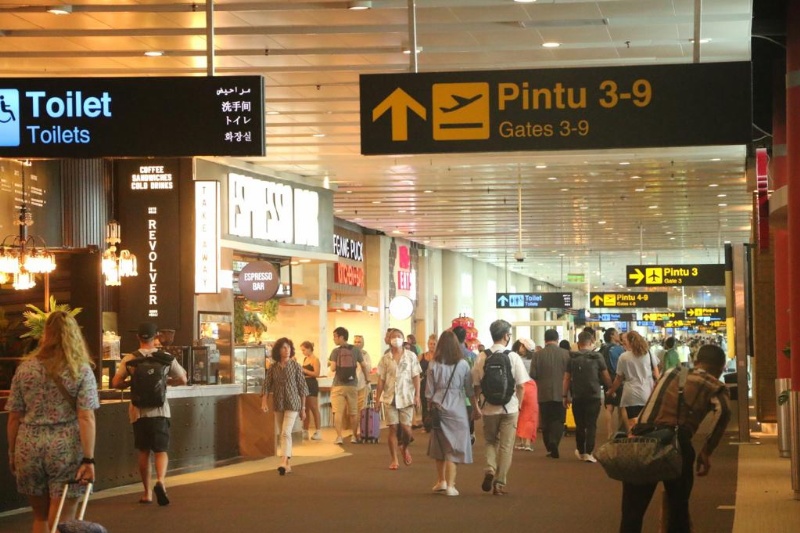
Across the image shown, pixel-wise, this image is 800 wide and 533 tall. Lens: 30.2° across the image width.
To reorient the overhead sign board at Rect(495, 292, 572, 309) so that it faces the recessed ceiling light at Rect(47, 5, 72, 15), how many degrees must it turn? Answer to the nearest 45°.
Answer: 0° — it already faces it

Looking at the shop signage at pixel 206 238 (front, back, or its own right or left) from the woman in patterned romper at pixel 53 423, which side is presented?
front

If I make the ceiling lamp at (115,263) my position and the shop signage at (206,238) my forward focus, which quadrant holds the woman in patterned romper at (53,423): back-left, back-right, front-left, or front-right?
back-right

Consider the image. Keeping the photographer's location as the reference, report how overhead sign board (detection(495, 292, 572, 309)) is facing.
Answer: facing the viewer

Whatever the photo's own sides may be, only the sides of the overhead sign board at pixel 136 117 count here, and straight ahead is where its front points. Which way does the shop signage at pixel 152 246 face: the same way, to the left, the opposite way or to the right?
the same way

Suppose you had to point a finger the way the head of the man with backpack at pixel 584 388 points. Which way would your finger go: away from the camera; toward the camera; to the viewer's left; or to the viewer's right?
away from the camera

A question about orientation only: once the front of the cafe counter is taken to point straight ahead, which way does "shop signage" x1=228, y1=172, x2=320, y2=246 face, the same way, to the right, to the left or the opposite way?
the same way

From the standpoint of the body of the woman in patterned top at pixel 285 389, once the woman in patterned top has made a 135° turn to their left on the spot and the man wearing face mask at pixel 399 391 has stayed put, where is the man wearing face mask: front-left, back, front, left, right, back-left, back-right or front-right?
front-right

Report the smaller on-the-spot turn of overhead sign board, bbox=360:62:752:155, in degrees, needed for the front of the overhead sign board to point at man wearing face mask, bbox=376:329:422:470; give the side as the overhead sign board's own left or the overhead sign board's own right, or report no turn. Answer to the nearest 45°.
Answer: approximately 180°

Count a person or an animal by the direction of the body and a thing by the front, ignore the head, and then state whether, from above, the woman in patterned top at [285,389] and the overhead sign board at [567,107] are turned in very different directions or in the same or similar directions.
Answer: same or similar directions

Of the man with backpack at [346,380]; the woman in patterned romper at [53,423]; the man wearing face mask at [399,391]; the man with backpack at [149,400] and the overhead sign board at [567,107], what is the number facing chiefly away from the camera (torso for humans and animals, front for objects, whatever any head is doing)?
3

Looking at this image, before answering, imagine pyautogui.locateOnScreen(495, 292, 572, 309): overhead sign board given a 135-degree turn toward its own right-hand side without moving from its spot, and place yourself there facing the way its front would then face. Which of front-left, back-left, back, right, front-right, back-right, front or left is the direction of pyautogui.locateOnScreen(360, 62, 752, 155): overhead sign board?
back-left

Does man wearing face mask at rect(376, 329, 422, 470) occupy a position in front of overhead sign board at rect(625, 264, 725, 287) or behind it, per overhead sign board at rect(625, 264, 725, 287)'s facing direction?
in front

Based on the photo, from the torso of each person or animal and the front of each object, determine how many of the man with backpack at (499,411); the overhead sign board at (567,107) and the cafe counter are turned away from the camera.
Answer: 1

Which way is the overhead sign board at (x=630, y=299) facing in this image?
toward the camera
